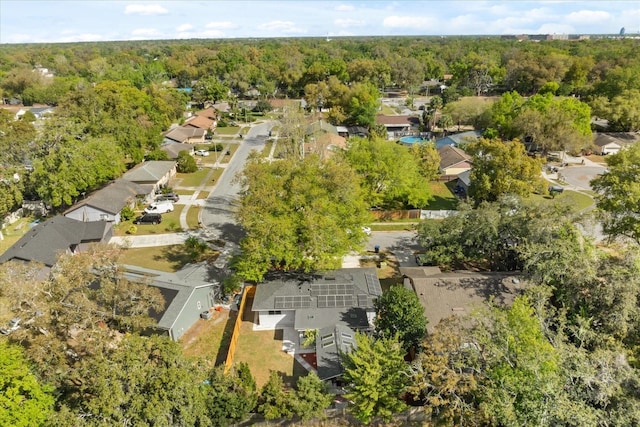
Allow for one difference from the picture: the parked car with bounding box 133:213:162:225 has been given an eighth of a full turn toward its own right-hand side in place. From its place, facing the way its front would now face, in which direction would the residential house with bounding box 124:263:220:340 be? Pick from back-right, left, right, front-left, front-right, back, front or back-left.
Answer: back-left

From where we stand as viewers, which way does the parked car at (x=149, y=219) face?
facing to the left of the viewer

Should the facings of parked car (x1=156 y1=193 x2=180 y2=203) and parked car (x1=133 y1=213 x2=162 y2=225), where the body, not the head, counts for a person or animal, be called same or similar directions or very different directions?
same or similar directions

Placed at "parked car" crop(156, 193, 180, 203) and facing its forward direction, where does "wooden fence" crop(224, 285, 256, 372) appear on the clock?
The wooden fence is roughly at 9 o'clock from the parked car.

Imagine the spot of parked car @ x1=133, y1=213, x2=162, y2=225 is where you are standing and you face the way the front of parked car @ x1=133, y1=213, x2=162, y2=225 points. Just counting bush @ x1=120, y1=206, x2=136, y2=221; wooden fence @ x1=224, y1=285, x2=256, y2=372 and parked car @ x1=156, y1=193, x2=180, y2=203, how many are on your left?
1

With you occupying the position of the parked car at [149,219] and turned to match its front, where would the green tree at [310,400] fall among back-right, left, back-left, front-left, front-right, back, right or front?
left

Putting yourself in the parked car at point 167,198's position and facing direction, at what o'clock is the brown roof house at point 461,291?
The brown roof house is roughly at 8 o'clock from the parked car.

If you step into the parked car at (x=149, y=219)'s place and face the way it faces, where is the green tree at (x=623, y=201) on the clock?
The green tree is roughly at 7 o'clock from the parked car.

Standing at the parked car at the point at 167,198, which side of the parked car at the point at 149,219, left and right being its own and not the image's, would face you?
right

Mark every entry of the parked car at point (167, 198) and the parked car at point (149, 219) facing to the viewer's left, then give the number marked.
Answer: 2

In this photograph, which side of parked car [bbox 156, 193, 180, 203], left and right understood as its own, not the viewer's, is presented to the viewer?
left

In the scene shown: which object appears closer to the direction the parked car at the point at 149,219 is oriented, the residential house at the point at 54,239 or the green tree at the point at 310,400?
the residential house

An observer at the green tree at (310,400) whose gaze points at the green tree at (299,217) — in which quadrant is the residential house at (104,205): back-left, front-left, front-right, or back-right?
front-left

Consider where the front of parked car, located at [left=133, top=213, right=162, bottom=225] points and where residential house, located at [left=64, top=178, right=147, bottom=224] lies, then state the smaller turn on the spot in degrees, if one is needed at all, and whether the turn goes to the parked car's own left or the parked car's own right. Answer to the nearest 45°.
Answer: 0° — it already faces it

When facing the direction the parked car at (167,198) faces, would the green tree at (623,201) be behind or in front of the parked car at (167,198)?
behind

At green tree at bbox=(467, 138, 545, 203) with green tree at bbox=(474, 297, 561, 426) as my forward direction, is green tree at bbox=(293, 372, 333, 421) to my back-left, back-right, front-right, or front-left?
front-right

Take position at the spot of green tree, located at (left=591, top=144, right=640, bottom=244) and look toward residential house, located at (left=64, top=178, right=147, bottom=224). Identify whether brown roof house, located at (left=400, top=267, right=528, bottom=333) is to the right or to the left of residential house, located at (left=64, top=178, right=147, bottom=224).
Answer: left
